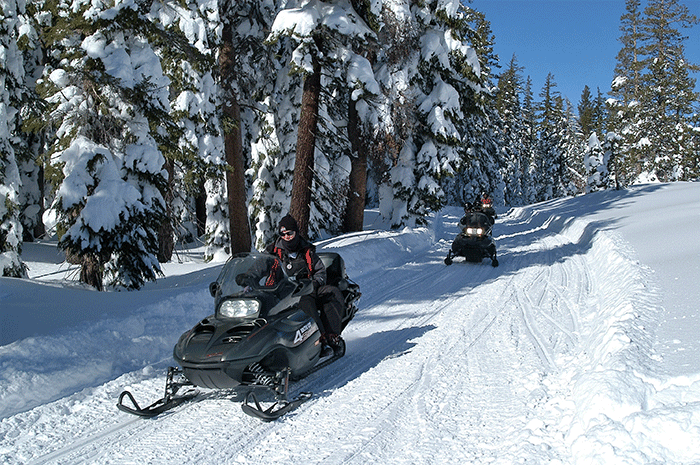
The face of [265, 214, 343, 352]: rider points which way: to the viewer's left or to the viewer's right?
to the viewer's left

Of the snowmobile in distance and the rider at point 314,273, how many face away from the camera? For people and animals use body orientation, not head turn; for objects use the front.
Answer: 0

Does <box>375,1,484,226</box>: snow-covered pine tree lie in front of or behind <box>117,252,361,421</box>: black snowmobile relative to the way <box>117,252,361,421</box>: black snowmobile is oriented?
behind

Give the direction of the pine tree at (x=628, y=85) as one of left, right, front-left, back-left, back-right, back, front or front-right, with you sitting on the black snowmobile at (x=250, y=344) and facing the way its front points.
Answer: back

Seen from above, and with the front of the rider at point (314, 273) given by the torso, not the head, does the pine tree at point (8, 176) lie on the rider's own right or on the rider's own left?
on the rider's own right

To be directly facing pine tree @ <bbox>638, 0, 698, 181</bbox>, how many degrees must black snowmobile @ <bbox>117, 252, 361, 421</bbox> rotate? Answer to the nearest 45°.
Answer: approximately 180°

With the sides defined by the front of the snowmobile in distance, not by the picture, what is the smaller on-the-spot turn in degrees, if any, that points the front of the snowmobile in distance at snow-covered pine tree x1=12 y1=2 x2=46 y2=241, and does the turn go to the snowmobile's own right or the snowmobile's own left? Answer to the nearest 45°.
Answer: approximately 90° to the snowmobile's own right

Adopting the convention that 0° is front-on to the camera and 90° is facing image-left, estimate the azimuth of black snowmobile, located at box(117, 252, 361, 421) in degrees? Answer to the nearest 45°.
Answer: approximately 45°

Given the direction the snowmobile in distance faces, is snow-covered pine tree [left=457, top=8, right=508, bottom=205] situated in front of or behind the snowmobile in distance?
behind

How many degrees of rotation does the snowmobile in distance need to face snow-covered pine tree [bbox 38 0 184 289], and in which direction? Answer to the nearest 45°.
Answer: approximately 45° to its right

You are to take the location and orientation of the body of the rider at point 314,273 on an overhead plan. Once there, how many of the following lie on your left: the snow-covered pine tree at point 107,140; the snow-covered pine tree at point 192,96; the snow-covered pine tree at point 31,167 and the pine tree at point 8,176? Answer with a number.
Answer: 0

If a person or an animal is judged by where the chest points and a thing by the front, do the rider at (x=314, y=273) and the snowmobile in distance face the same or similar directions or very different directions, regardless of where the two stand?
same or similar directions

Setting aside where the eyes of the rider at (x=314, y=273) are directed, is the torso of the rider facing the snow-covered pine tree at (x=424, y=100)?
no

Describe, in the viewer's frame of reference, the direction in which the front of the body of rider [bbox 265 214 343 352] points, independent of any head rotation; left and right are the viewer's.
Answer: facing the viewer and to the left of the viewer

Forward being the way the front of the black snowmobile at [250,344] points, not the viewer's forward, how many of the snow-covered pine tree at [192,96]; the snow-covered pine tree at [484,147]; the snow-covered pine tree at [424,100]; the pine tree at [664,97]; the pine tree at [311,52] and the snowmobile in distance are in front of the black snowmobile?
0

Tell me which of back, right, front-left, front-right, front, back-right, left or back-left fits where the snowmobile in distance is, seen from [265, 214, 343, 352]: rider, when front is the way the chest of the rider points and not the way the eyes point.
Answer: back

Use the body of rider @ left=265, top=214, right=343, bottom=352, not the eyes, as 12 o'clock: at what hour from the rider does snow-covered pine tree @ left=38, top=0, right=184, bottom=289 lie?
The snow-covered pine tree is roughly at 3 o'clock from the rider.

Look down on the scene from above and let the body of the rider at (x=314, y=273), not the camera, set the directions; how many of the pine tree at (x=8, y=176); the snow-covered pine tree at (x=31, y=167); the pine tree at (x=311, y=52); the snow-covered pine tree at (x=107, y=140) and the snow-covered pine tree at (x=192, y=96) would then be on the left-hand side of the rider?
0

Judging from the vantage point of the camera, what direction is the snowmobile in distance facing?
facing the viewer
